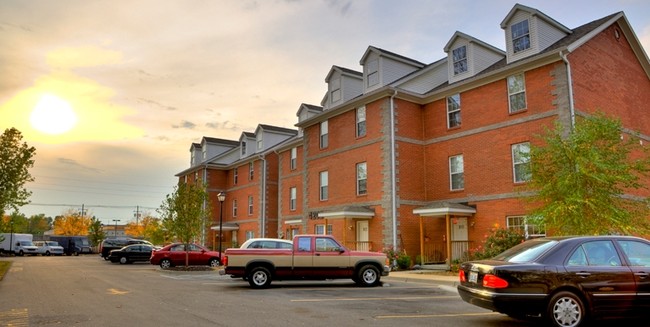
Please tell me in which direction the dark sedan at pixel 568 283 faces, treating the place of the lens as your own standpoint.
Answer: facing away from the viewer and to the right of the viewer

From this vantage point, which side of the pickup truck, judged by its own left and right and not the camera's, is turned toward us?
right

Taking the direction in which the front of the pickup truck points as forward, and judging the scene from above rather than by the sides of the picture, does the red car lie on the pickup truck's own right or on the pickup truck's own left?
on the pickup truck's own left

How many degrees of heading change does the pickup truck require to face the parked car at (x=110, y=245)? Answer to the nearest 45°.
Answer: approximately 135° to its left

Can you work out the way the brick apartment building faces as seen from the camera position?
facing the viewer and to the left of the viewer

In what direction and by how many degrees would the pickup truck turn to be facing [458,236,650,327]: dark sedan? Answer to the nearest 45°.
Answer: approximately 45° to its right

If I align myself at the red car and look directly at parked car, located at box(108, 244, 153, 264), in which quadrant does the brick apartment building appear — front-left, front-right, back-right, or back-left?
back-right

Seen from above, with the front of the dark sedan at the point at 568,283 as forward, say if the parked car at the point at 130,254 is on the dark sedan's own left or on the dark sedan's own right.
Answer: on the dark sedan's own left
